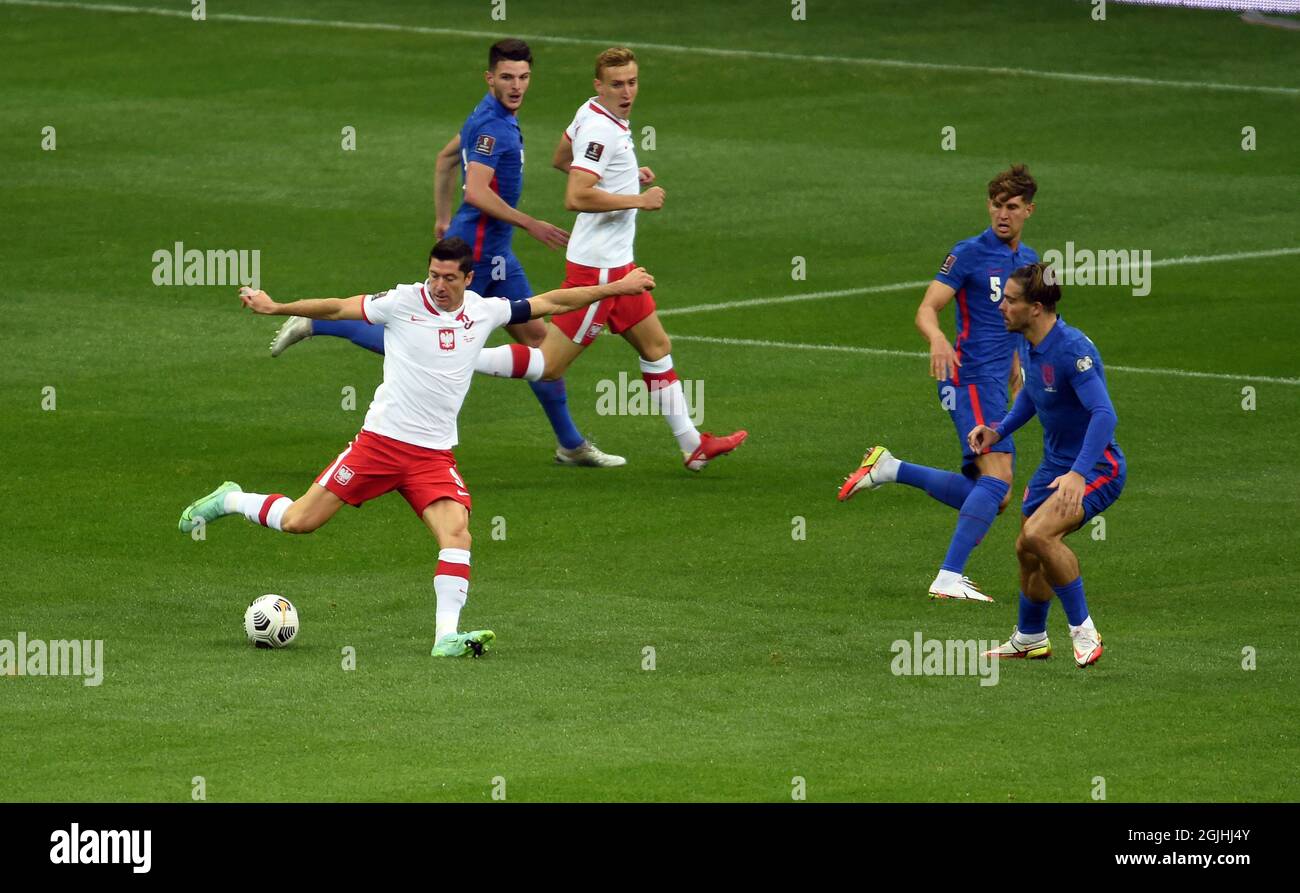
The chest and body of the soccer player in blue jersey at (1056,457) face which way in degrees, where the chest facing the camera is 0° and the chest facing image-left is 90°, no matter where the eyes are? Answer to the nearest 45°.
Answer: approximately 45°

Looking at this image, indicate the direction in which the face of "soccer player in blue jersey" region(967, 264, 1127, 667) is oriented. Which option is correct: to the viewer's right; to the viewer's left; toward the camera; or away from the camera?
to the viewer's left

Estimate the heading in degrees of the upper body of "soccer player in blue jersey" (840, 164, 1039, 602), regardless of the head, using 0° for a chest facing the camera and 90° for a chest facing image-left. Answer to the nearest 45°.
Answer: approximately 315°

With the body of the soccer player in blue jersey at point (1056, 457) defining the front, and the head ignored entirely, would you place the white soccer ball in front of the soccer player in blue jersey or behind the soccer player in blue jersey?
in front

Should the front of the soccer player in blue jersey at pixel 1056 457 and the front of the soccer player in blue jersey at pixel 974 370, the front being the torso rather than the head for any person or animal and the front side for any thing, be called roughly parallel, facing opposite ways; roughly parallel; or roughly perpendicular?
roughly perpendicular

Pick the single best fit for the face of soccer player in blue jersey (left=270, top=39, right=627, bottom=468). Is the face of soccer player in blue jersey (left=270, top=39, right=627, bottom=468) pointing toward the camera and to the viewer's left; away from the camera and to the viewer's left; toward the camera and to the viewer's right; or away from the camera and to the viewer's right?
toward the camera and to the viewer's right

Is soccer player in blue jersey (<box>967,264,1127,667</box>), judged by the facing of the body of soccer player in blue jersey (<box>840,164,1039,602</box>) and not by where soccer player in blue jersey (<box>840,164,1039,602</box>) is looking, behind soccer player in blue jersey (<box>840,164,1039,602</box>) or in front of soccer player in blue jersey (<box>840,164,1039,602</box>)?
in front

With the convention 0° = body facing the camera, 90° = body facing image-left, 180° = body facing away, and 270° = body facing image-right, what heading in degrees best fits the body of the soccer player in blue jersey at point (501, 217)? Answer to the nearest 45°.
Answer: approximately 270°
